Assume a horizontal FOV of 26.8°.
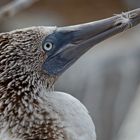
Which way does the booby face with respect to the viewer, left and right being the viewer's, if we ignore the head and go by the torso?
facing to the right of the viewer
